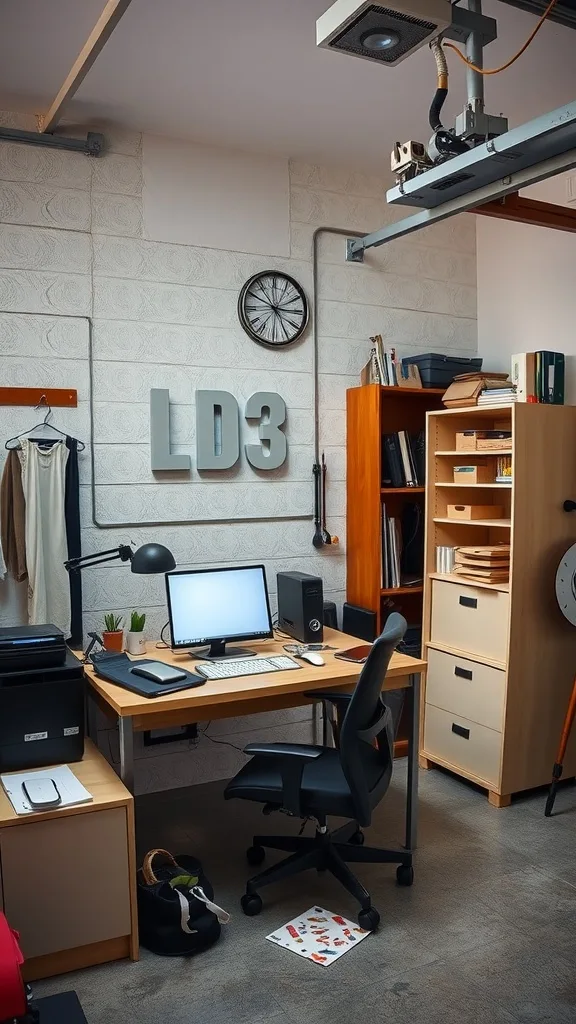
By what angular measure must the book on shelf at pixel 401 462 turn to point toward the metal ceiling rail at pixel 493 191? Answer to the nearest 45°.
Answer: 0° — it already faces it

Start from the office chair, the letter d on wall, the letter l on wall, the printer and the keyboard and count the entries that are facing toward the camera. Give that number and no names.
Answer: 4

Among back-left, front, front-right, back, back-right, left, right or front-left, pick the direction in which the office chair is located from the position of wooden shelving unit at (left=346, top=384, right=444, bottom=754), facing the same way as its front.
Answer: front-right

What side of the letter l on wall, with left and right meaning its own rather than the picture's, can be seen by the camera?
front

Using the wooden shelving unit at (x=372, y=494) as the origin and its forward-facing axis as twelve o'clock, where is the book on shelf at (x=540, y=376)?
The book on shelf is roughly at 11 o'clock from the wooden shelving unit.

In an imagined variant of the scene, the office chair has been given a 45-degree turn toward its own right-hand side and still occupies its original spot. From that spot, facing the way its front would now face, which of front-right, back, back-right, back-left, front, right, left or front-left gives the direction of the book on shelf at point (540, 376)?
front-right

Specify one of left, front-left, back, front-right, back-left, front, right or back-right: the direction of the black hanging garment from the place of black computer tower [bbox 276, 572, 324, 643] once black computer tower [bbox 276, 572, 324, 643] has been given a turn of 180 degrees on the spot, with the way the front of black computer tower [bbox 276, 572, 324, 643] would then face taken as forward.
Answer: front-left

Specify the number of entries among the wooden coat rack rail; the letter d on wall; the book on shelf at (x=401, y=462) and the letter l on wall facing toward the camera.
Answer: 4

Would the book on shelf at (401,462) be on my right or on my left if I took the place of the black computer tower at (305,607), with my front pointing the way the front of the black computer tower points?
on my left

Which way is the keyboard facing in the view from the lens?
facing the viewer

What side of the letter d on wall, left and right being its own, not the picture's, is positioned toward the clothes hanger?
right

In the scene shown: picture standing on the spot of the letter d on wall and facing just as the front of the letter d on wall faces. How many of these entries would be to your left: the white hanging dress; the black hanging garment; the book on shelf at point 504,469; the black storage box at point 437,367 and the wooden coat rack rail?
2

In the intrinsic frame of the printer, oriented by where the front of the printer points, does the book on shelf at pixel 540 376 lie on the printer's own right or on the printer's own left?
on the printer's own left

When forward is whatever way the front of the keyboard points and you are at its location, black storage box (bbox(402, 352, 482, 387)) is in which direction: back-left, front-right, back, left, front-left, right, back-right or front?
back-left
